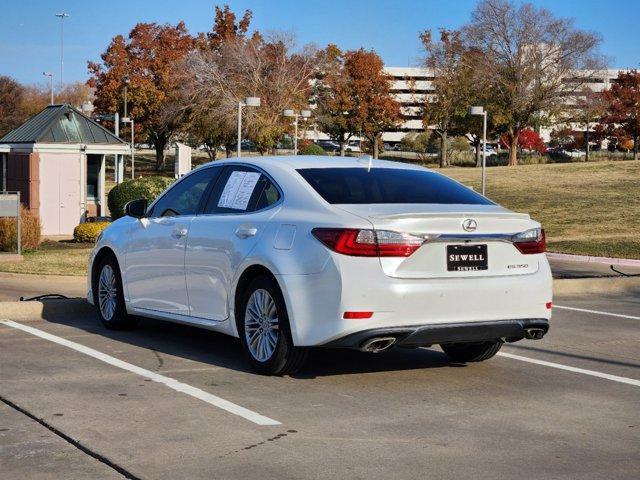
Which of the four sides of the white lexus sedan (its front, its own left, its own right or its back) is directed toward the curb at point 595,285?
right

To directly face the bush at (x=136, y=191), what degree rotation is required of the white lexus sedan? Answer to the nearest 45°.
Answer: approximately 45° to its right

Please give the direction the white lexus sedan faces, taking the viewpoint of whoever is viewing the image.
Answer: facing away from the viewer and to the left of the viewer

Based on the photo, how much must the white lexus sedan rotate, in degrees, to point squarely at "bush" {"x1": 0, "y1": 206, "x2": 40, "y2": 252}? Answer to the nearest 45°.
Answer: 0° — it already faces it

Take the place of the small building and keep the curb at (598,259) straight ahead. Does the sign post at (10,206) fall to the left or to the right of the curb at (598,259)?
right

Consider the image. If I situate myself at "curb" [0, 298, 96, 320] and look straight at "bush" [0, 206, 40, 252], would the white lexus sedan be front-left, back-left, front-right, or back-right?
back-right

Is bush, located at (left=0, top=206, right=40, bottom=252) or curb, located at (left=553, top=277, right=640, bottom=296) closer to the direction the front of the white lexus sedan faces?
the bush
